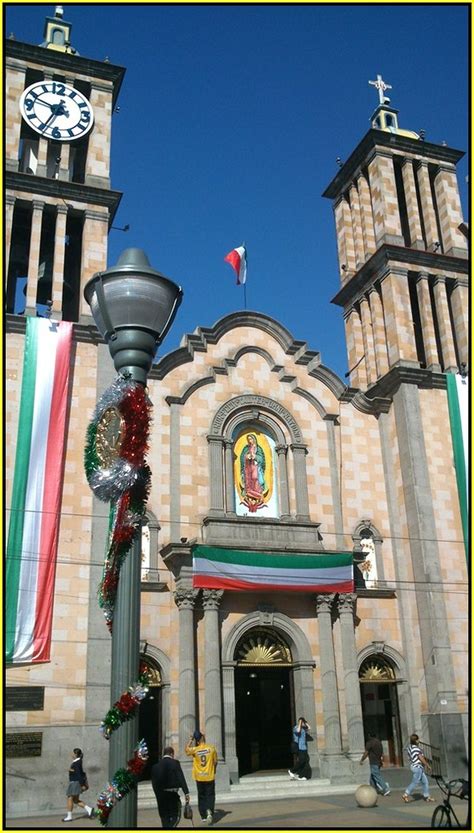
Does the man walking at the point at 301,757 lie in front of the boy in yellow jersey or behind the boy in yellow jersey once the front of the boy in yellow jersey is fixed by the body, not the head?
in front

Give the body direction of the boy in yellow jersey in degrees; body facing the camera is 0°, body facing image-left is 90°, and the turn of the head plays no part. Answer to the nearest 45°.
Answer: approximately 180°

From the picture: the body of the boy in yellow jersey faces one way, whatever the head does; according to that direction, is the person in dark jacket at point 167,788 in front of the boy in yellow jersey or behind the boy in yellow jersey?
behind

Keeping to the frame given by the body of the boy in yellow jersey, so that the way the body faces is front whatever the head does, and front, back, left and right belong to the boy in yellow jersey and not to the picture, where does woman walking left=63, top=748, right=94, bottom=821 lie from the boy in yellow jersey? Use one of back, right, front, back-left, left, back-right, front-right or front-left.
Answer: front-left

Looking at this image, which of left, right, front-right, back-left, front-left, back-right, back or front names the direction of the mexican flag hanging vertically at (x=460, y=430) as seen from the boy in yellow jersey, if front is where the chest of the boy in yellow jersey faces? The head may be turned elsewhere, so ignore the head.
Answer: front-right
